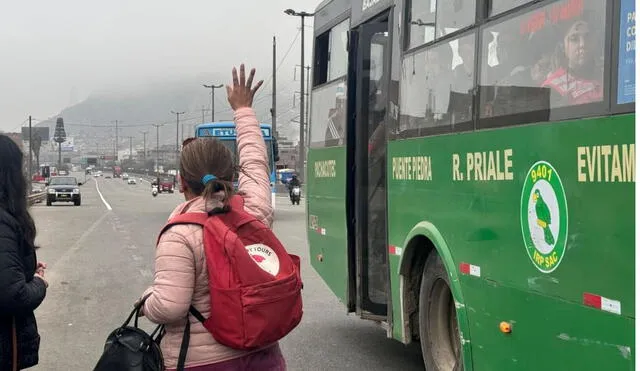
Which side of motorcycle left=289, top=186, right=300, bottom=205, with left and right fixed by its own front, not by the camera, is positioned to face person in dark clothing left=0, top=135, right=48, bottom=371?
front

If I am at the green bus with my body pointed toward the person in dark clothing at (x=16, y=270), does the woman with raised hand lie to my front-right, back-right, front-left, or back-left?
front-left

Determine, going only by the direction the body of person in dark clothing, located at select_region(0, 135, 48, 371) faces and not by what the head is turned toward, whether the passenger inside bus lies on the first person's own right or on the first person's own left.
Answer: on the first person's own right

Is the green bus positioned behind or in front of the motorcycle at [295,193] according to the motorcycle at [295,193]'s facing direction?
in front

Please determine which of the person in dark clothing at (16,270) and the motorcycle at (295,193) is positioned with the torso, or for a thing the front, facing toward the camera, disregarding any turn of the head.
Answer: the motorcycle

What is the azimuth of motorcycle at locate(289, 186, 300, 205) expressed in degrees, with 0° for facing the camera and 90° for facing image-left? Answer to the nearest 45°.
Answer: approximately 0°

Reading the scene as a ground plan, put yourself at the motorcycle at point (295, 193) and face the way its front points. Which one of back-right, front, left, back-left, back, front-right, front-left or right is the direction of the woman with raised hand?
front

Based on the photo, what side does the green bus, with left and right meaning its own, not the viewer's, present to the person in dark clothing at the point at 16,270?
right
